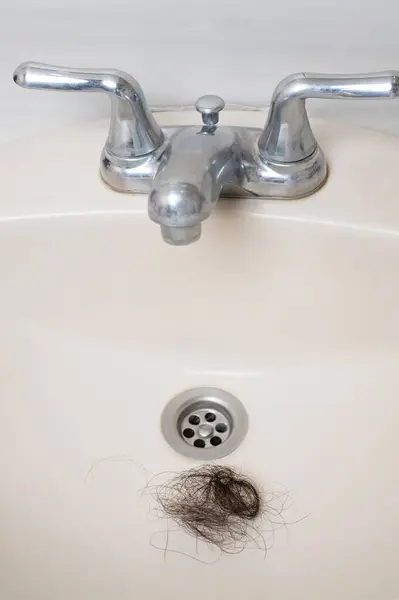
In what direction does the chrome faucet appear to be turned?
toward the camera

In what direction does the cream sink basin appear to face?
toward the camera
